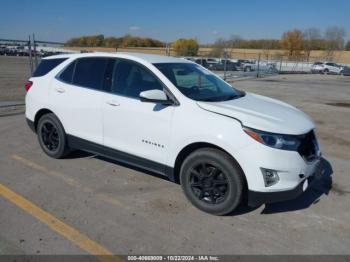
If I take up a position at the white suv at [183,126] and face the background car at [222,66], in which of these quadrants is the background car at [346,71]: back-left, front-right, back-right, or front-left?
front-right

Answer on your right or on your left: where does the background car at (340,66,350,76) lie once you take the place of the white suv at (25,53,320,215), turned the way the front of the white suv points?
on your left

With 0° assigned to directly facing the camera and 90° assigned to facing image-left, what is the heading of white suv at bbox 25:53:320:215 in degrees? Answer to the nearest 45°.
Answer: approximately 315°

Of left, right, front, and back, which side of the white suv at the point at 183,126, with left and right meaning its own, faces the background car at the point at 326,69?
left
